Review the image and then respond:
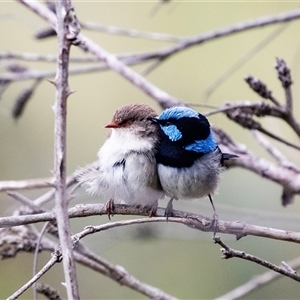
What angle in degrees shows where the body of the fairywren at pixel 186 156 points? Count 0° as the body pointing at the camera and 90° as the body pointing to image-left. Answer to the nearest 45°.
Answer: approximately 45°

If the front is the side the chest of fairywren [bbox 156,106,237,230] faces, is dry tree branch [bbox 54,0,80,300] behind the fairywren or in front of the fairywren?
in front
